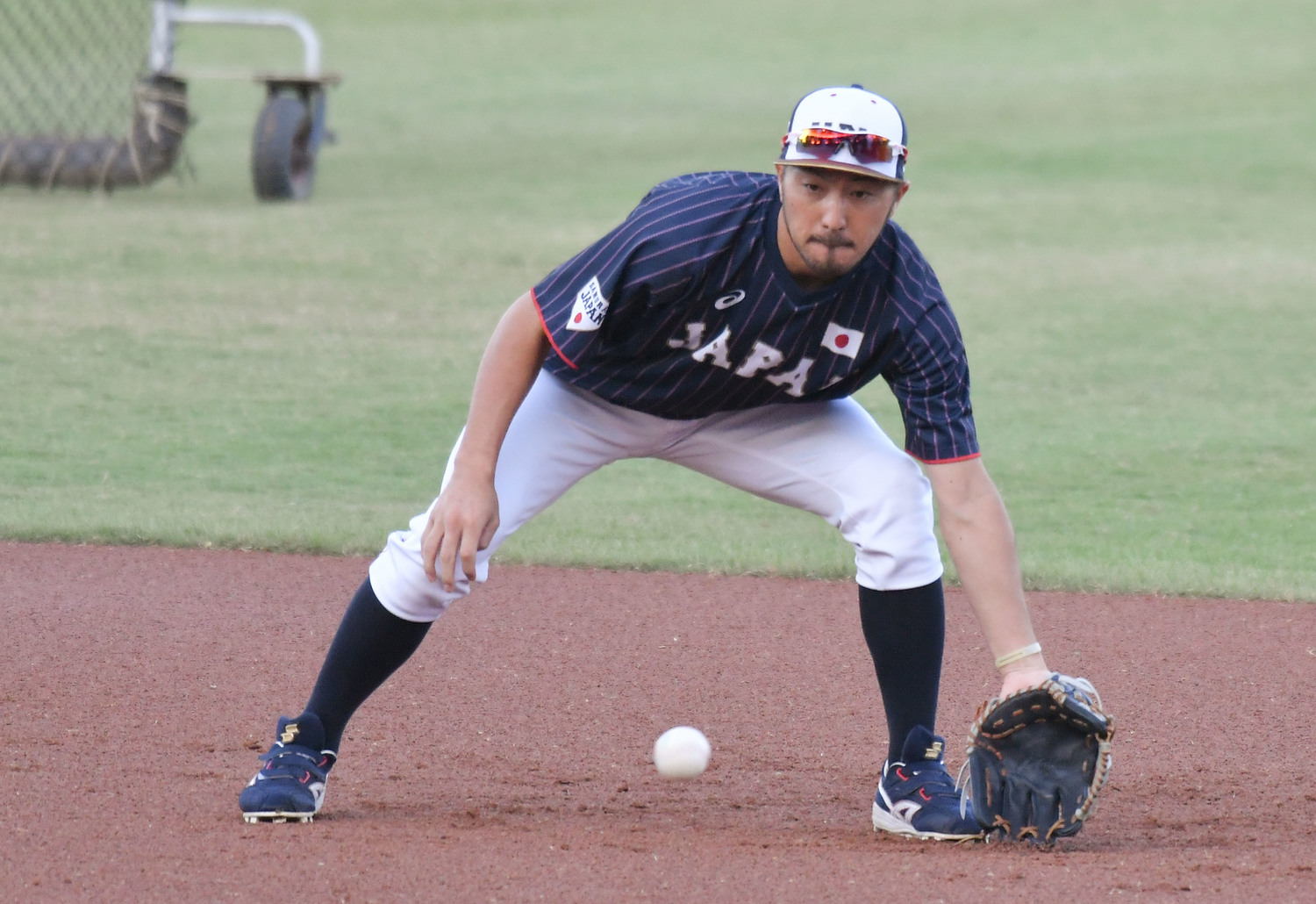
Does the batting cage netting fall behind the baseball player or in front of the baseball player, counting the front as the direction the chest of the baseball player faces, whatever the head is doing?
behind

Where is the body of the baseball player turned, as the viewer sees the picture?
toward the camera

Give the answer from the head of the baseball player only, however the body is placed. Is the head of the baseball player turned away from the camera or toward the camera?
toward the camera
